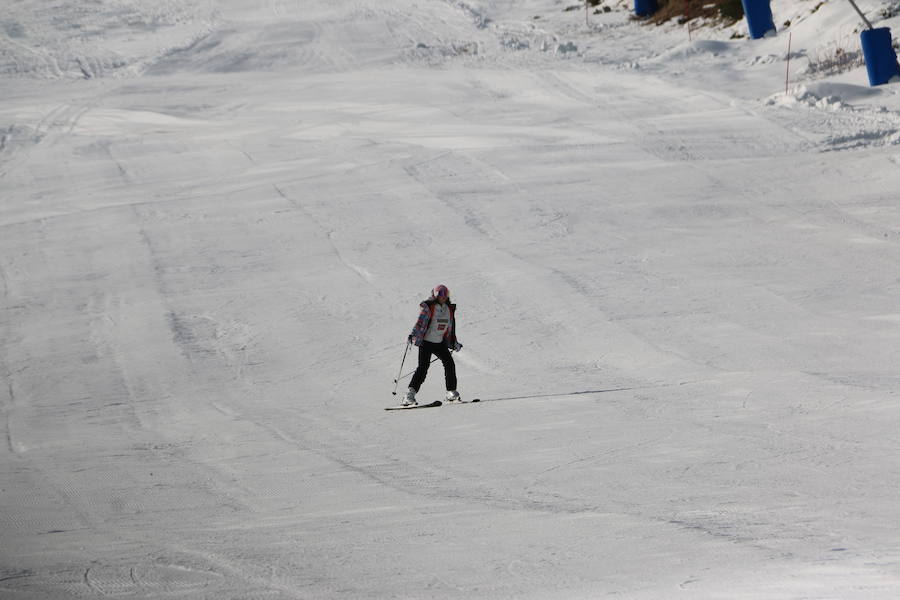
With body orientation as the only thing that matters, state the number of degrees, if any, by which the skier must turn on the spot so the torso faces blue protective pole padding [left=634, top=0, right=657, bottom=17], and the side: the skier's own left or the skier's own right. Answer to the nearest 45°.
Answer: approximately 135° to the skier's own left

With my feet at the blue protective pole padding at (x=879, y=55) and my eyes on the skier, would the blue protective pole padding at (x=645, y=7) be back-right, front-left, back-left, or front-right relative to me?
back-right

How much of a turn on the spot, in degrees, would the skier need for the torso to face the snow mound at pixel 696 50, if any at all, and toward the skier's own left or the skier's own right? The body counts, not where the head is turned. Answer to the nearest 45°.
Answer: approximately 135° to the skier's own left

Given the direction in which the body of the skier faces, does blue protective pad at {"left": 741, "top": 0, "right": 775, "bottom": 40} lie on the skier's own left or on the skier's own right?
on the skier's own left

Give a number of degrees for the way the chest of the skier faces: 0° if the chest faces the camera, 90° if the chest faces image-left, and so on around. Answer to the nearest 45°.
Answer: approximately 315°

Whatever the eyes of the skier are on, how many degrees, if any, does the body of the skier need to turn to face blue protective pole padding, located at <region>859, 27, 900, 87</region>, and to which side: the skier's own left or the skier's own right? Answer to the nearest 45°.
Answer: approximately 90° to the skier's own left

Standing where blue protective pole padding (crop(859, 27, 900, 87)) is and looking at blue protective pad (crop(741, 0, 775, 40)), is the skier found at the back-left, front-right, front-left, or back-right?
back-left
